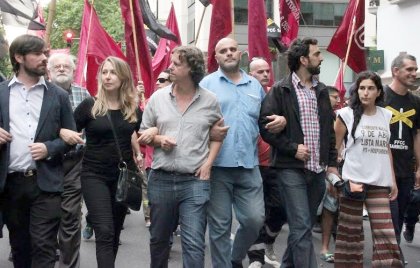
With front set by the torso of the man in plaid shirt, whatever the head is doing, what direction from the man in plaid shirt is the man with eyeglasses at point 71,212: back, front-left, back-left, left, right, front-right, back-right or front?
back-right

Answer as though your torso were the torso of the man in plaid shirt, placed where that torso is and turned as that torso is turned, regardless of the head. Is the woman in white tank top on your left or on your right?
on your left

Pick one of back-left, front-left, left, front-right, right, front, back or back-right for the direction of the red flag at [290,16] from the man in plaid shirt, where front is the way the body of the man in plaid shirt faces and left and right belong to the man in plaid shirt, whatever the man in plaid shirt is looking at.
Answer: back-left

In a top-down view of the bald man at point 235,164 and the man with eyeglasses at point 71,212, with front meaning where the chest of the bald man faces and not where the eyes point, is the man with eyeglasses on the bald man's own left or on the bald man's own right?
on the bald man's own right

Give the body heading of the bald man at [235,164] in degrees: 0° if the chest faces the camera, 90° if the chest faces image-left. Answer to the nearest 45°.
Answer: approximately 0°
